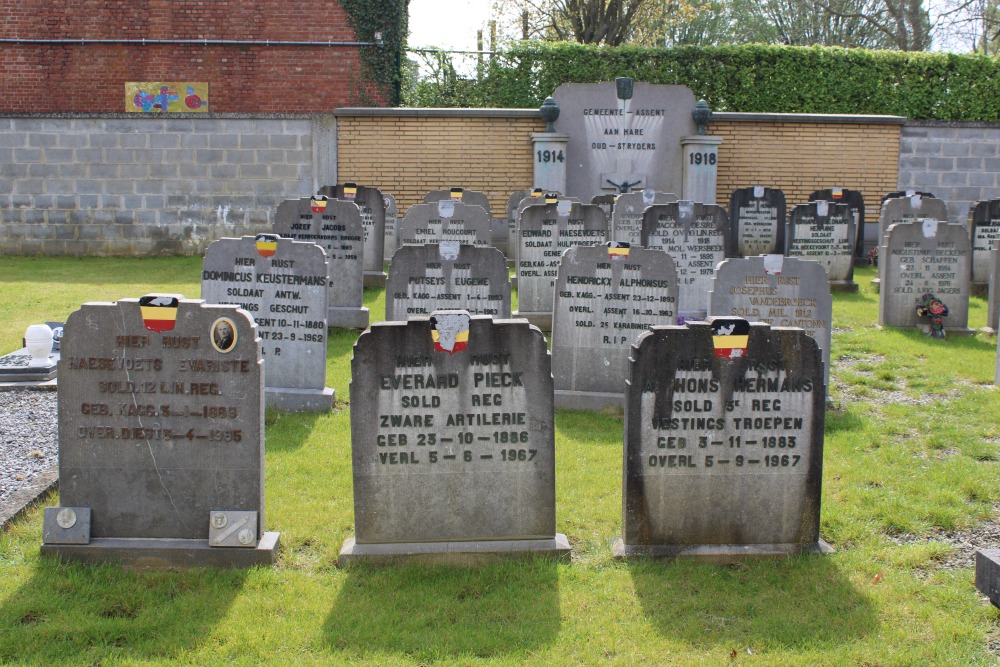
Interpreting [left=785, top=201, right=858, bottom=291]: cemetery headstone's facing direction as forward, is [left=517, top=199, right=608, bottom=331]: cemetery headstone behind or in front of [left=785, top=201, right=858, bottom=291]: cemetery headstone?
in front

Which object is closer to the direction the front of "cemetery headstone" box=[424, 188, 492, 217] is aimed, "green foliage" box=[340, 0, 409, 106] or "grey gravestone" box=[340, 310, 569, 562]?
the grey gravestone

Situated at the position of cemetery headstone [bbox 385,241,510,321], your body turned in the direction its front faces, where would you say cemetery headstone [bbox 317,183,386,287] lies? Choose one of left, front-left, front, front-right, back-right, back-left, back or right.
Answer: back

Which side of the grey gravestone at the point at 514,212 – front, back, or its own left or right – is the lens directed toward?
front

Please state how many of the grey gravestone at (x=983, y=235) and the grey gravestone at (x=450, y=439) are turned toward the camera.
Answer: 2

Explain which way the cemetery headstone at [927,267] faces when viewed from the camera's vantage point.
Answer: facing the viewer

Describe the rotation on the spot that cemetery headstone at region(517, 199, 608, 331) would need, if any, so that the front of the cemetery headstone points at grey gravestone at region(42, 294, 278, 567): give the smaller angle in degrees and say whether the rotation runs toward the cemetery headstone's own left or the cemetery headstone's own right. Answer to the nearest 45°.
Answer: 0° — it already faces it

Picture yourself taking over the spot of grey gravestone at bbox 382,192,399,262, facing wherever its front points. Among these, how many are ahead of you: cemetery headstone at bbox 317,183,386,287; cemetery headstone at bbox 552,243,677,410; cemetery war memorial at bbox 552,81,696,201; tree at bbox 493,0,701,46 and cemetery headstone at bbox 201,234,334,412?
3

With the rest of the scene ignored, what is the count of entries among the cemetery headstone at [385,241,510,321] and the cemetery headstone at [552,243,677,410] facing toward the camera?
2

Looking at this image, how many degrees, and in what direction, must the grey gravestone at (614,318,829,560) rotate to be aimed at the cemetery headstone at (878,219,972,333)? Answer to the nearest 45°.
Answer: approximately 180°

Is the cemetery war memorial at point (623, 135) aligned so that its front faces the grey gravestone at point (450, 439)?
yes

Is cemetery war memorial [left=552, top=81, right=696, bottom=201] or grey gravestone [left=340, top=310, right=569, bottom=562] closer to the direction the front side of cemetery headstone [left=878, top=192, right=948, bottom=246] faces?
the grey gravestone

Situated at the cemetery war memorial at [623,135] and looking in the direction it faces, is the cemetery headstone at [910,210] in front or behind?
in front

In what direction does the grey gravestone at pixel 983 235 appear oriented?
toward the camera

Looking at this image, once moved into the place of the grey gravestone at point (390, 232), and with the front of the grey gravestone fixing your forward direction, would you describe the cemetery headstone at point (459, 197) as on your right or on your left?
on your left

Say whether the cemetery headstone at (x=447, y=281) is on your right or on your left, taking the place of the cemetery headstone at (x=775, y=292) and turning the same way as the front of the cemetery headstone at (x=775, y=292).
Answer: on your right

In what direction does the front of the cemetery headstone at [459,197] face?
toward the camera

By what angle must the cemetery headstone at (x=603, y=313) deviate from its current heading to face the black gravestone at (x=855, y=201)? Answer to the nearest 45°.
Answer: approximately 135° to its left
